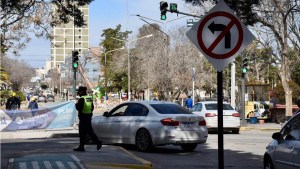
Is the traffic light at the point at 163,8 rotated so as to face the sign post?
yes

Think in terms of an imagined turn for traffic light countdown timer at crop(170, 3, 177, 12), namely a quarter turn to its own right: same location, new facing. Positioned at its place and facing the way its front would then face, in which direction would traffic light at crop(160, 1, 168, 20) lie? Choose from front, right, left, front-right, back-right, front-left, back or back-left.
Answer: front-left

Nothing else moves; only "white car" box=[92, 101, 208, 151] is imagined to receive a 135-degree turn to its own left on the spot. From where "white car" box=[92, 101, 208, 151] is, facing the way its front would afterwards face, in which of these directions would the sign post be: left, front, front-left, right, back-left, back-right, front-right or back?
front

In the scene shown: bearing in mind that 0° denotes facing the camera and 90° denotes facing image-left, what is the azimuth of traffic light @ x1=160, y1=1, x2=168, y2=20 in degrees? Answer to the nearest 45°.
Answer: approximately 0°

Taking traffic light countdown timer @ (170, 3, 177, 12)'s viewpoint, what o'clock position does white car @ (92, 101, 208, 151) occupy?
The white car is roughly at 12 o'clock from the traffic light countdown timer.
